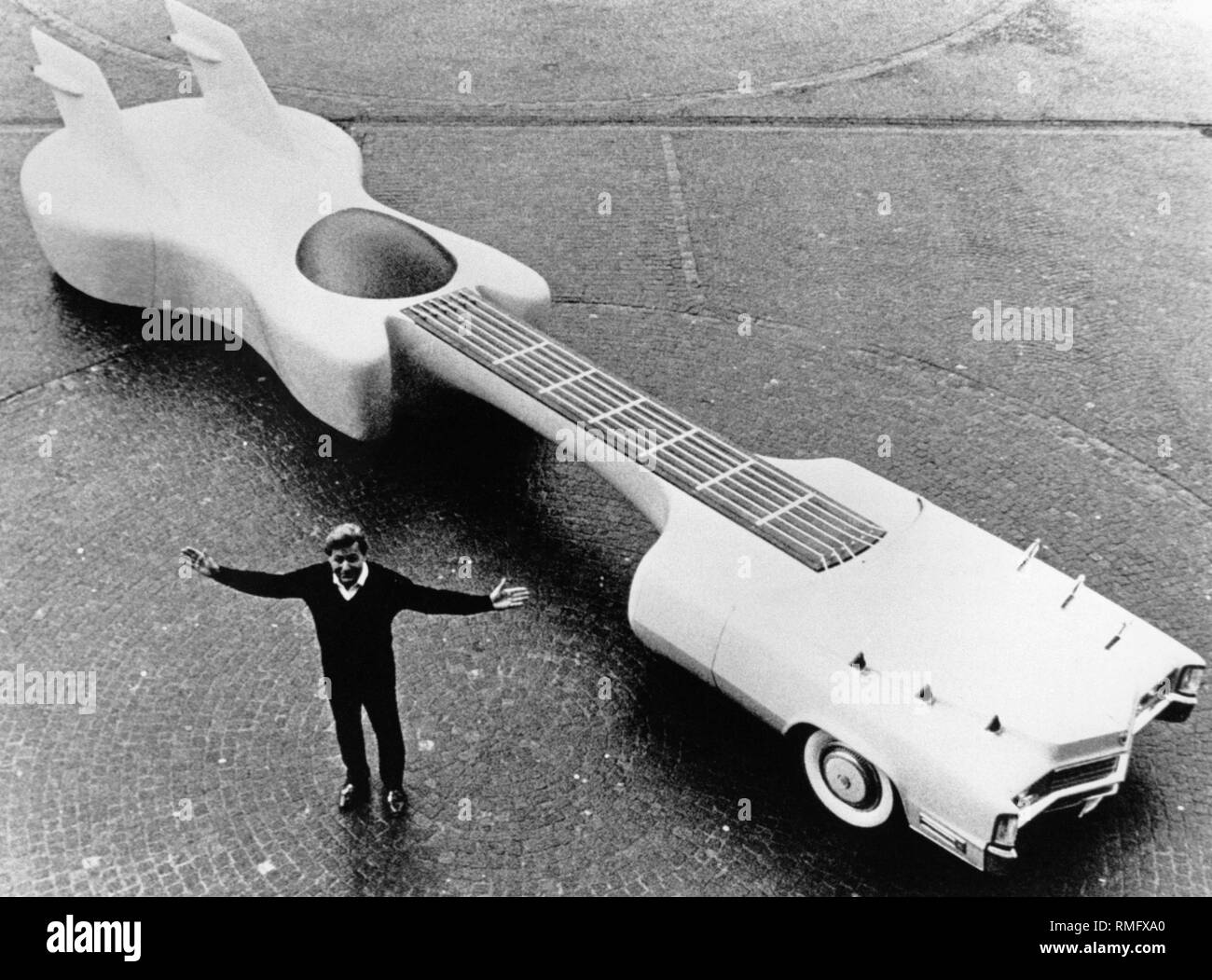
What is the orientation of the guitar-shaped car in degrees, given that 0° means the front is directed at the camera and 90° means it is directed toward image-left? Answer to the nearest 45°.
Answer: approximately 315°

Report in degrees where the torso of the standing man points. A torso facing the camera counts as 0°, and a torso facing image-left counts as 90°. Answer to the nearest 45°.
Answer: approximately 0°
